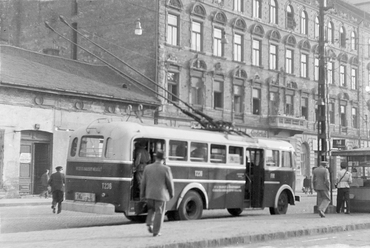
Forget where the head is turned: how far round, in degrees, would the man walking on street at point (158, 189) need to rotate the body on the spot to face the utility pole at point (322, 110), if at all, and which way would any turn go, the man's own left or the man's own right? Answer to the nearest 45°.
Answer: approximately 45° to the man's own right

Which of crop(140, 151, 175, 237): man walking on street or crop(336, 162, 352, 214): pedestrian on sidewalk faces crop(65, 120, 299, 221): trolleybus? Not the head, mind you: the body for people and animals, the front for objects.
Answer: the man walking on street

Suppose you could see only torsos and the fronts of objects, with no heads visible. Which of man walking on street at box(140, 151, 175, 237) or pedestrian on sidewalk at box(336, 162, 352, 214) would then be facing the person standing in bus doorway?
the man walking on street

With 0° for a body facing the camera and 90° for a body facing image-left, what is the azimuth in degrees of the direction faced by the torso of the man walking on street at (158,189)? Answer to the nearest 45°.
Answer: approximately 180°
